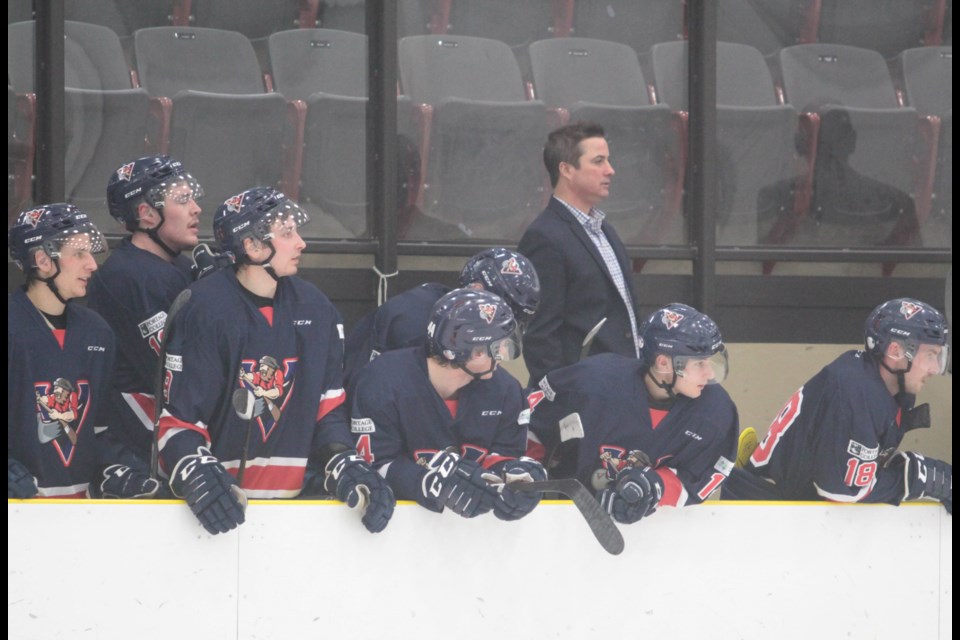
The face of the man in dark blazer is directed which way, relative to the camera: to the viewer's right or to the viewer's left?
to the viewer's right

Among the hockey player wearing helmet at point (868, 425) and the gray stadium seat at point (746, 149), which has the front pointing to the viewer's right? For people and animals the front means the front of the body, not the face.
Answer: the hockey player wearing helmet

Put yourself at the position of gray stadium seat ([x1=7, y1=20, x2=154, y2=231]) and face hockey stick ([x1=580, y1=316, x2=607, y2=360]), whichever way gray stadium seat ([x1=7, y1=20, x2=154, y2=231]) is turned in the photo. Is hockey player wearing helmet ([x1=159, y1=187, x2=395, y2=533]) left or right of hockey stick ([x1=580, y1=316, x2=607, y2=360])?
right

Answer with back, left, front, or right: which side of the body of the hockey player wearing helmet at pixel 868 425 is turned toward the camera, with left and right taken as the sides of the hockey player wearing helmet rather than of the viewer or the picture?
right

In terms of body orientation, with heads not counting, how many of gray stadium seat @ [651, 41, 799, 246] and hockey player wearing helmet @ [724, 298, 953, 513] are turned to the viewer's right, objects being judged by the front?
1

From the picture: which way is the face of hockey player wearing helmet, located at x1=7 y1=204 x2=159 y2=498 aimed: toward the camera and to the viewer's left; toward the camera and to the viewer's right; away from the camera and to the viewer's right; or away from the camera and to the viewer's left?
toward the camera and to the viewer's right

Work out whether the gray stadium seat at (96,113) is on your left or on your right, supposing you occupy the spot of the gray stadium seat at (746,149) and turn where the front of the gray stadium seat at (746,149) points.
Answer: on your right
